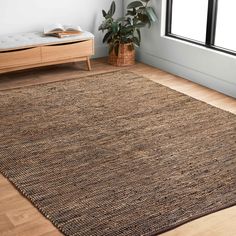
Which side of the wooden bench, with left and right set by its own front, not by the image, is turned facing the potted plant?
left

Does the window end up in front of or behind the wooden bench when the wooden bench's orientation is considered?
in front

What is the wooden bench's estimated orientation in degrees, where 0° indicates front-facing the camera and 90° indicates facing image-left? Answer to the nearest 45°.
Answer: approximately 315°

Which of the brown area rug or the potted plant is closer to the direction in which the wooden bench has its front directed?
the brown area rug
